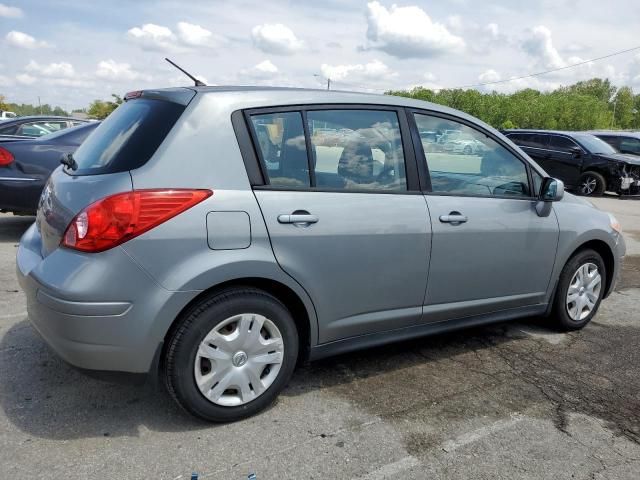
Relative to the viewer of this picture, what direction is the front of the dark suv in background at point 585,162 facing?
facing the viewer and to the right of the viewer

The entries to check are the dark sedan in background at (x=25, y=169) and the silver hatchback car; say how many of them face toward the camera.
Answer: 0

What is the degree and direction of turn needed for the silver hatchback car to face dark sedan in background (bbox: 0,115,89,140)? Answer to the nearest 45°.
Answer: approximately 90° to its left

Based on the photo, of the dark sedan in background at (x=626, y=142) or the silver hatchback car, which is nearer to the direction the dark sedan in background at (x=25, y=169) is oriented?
the dark sedan in background

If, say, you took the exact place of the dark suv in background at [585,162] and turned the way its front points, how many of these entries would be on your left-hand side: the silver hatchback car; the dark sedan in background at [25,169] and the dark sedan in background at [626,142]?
1

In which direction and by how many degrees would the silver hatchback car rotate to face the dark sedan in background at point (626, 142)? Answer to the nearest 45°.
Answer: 0° — it already faces it

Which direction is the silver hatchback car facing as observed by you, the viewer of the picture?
facing away from the viewer and to the right of the viewer

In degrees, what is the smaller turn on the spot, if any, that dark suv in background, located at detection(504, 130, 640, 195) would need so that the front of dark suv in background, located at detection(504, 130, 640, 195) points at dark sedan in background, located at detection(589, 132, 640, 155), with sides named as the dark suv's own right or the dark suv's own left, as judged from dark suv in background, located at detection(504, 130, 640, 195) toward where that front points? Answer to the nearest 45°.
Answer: approximately 90° to the dark suv's own left

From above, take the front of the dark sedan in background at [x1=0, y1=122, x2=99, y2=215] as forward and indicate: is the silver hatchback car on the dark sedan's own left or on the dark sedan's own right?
on the dark sedan's own right

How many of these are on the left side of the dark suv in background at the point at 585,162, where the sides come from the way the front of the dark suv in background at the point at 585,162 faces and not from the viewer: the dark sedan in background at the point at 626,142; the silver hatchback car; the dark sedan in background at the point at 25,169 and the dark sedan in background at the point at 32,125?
1

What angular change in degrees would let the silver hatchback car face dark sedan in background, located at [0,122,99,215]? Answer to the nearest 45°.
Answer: approximately 90° to its left

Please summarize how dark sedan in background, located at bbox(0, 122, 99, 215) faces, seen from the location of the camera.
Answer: facing away from the viewer and to the right of the viewer

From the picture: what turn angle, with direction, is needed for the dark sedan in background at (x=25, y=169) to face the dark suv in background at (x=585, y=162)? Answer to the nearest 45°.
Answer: approximately 45° to its right
